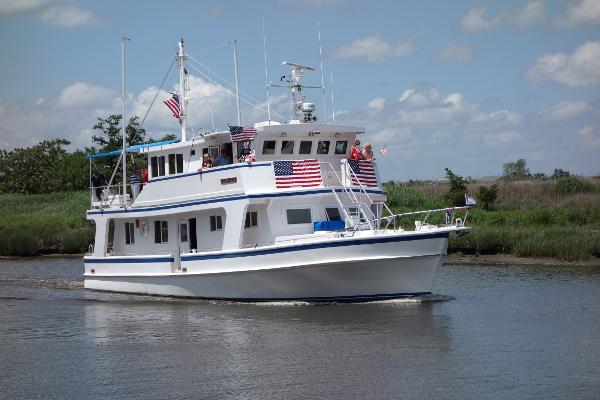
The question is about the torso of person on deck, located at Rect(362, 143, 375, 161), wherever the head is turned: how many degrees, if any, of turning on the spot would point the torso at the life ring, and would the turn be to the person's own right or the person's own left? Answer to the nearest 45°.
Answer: approximately 135° to the person's own right

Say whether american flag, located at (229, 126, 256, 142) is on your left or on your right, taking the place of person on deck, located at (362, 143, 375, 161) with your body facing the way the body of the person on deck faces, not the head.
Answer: on your right

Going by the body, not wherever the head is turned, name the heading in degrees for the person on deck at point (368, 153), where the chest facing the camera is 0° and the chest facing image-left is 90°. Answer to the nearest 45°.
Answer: approximately 315°

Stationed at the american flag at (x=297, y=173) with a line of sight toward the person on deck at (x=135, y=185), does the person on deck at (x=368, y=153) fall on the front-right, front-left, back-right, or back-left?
back-right

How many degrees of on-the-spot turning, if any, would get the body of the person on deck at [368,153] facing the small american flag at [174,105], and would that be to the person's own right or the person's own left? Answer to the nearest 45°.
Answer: approximately 135° to the person's own right

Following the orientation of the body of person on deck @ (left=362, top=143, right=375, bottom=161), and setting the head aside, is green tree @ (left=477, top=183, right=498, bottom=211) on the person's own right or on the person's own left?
on the person's own left

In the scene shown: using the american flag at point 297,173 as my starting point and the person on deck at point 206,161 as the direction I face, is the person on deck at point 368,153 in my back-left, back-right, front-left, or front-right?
back-right

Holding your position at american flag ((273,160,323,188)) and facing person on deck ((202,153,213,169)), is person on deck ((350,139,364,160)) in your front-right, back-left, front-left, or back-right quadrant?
back-right
